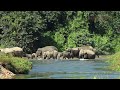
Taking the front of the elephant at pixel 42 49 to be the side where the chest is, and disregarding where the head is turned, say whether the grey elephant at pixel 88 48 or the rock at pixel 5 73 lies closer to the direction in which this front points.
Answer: the rock

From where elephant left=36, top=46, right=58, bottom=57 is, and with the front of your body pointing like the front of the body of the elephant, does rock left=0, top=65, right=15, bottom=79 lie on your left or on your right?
on your left

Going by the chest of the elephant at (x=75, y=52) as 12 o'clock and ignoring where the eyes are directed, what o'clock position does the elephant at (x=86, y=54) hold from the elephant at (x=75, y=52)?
the elephant at (x=86, y=54) is roughly at 6 o'clock from the elephant at (x=75, y=52).

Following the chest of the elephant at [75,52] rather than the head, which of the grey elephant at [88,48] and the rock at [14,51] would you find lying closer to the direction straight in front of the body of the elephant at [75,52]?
the rock

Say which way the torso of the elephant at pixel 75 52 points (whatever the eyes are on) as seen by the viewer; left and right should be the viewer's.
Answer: facing to the left of the viewer

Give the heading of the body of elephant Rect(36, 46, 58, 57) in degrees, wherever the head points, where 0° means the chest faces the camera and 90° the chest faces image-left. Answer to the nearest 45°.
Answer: approximately 90°

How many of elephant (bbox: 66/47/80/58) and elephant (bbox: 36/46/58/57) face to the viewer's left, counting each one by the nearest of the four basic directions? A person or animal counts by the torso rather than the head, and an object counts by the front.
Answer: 2

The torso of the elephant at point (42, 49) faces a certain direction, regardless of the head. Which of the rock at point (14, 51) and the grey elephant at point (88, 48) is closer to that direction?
the rock

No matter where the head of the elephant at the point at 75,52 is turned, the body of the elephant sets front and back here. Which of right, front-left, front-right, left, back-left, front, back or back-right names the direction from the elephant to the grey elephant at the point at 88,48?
back
